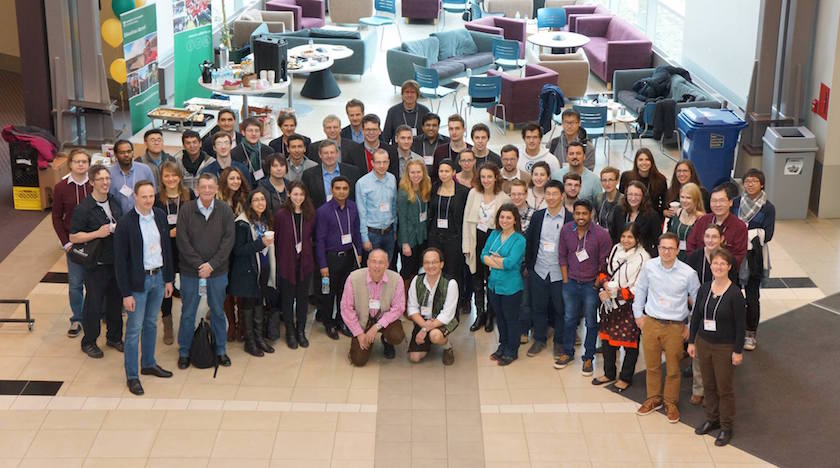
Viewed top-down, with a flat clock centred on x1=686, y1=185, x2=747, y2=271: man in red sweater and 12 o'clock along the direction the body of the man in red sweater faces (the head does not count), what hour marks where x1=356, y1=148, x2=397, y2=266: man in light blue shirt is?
The man in light blue shirt is roughly at 3 o'clock from the man in red sweater.

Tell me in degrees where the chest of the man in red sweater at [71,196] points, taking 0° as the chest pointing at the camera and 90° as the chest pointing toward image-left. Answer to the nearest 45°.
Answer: approximately 315°

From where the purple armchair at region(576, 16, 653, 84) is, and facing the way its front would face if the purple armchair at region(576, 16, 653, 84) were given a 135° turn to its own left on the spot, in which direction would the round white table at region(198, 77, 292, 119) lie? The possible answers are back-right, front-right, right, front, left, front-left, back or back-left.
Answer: back-right

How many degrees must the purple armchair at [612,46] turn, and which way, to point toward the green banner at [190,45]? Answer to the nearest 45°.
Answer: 0° — it already faces it

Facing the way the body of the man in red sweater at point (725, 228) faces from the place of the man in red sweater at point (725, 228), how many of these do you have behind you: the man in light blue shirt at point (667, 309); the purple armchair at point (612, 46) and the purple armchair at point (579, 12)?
2

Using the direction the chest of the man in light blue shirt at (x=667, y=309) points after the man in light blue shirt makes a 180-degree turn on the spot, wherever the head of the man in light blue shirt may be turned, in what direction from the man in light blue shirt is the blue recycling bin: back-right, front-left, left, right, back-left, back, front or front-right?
front

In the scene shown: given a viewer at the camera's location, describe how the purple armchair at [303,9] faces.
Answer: facing the viewer and to the right of the viewer

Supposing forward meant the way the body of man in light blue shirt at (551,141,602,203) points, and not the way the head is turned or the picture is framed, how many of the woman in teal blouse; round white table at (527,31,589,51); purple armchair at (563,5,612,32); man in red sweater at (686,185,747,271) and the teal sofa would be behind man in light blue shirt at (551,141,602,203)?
3

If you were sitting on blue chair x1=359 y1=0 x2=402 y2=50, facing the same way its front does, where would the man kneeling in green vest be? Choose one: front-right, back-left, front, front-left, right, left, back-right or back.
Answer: front-left
